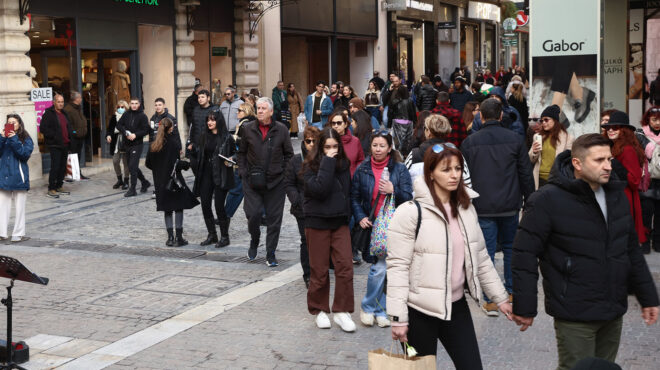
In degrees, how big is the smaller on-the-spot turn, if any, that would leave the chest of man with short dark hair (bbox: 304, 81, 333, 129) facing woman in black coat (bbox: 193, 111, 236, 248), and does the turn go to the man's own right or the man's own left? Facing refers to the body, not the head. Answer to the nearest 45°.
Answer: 0° — they already face them

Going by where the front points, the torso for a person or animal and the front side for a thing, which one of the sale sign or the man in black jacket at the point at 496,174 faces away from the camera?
the man in black jacket

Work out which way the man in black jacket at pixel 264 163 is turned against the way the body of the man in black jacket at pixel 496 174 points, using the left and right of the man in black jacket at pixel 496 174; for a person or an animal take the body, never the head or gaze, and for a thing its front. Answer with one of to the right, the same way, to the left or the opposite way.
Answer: the opposite way

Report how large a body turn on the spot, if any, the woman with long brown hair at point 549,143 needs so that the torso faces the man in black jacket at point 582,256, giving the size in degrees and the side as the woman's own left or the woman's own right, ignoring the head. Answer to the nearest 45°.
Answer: approximately 45° to the woman's own left

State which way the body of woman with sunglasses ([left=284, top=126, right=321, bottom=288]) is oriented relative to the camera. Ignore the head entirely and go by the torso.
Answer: toward the camera

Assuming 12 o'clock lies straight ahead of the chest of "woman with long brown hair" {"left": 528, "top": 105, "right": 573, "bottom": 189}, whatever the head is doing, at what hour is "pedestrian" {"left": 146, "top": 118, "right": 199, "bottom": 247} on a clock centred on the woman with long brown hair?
The pedestrian is roughly at 2 o'clock from the woman with long brown hair.

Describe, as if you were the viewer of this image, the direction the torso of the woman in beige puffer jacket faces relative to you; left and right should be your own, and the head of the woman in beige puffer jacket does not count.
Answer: facing the viewer and to the right of the viewer

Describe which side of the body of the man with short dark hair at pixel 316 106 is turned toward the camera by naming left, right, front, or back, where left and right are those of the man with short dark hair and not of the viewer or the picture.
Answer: front

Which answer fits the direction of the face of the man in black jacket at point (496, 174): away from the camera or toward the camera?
away from the camera

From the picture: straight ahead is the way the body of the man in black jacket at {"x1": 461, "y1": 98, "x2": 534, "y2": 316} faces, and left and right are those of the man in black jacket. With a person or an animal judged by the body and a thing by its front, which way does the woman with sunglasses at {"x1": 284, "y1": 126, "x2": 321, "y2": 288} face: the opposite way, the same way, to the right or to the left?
the opposite way

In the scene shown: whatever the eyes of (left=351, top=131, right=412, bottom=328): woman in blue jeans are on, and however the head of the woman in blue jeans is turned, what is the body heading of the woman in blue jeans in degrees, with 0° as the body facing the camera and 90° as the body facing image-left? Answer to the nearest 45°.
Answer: approximately 0°

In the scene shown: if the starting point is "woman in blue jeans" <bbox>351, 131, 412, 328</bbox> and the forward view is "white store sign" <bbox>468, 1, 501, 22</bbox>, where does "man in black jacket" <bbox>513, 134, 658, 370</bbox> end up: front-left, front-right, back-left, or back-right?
back-right

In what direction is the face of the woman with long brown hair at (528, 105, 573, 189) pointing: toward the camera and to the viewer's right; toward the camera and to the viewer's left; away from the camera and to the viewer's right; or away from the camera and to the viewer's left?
toward the camera and to the viewer's left

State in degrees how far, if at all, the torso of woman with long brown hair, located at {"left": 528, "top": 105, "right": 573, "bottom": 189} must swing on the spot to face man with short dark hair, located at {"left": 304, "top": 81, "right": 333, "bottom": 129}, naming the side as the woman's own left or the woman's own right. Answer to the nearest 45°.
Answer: approximately 90° to the woman's own right
